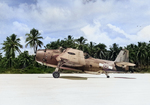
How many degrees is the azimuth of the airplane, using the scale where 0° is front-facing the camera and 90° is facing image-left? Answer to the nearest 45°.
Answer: approximately 90°
